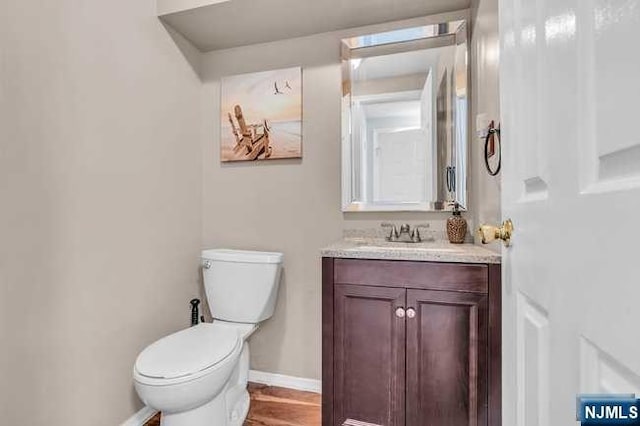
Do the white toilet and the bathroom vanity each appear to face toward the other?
no

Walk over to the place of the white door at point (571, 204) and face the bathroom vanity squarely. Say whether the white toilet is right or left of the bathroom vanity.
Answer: left

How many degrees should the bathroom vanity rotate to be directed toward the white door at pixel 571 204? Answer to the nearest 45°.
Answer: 0° — it already faces it

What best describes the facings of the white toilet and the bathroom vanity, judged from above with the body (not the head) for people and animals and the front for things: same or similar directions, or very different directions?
same or similar directions

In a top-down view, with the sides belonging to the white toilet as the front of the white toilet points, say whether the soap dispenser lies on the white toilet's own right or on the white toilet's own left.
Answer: on the white toilet's own left

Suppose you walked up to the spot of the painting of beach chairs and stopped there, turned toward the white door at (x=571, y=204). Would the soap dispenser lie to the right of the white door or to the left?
left

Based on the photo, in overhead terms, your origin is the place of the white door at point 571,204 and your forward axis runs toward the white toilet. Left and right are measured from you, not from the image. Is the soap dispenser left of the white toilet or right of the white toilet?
right

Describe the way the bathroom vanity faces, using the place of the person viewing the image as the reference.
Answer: facing the viewer

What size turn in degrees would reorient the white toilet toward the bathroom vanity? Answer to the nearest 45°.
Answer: approximately 90° to its left

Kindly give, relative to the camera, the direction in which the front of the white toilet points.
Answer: facing the viewer and to the left of the viewer

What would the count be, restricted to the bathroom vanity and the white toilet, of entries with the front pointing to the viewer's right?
0
